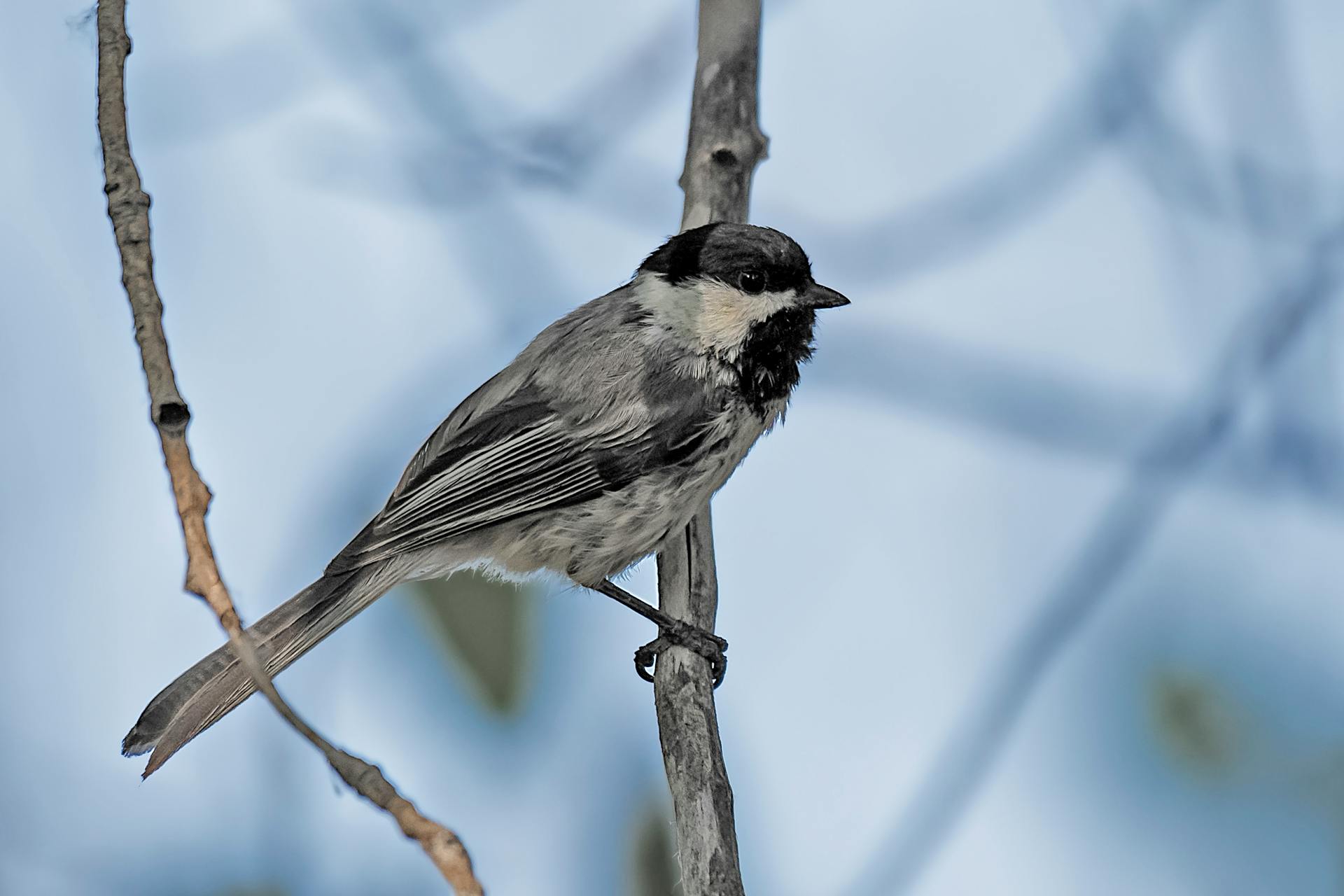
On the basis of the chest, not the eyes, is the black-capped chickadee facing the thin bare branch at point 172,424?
no

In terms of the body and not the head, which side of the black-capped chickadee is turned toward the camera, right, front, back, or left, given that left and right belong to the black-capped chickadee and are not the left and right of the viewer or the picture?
right
